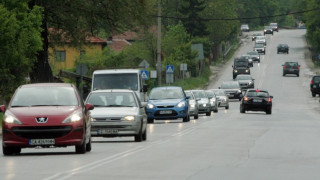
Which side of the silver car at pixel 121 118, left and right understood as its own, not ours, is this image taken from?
front

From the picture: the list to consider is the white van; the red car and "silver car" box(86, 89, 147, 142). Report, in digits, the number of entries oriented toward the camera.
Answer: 3

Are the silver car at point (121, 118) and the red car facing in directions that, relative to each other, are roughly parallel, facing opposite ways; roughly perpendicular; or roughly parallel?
roughly parallel

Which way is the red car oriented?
toward the camera

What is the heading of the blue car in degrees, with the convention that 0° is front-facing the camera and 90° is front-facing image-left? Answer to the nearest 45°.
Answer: approximately 0°

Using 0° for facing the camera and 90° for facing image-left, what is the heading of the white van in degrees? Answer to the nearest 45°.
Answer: approximately 0°

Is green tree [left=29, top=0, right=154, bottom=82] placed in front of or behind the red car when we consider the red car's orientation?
behind

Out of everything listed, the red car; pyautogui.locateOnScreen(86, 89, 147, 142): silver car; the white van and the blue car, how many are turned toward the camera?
4

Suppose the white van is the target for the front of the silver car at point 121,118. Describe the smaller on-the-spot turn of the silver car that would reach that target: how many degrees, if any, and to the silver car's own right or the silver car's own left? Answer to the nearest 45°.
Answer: approximately 180°

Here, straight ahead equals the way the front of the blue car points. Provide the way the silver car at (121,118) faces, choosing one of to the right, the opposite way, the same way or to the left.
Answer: the same way

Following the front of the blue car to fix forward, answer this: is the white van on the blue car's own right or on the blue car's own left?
on the blue car's own right

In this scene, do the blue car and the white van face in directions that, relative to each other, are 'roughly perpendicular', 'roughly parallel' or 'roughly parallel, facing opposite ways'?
roughly parallel

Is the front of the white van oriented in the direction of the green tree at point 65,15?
no

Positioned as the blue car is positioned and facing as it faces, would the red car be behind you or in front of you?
in front

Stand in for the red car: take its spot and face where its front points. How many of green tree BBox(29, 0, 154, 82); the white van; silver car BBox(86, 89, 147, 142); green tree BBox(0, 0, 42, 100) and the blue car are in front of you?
0

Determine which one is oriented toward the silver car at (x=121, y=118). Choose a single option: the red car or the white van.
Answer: the white van
